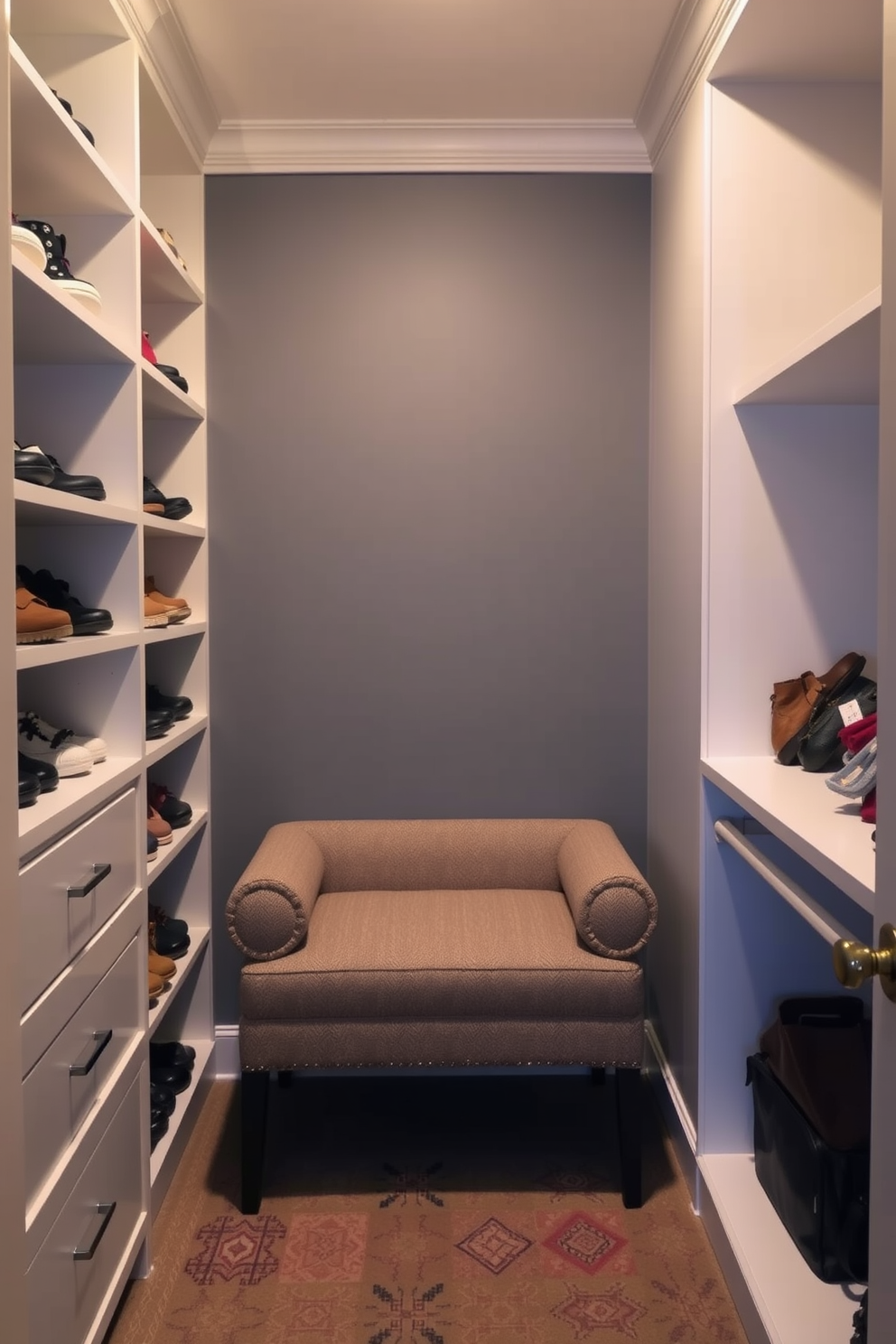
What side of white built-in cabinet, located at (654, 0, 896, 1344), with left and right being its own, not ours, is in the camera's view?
left

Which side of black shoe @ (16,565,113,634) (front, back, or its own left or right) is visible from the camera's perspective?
right

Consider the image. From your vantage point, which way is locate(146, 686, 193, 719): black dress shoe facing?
to the viewer's right

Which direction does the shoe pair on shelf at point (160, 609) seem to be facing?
to the viewer's right

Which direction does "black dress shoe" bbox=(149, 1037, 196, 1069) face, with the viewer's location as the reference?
facing to the right of the viewer

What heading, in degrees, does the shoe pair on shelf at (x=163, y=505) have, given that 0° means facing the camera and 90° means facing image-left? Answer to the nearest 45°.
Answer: approximately 270°

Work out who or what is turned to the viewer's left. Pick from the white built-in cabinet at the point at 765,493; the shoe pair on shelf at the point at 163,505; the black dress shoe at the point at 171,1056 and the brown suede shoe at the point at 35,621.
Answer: the white built-in cabinet

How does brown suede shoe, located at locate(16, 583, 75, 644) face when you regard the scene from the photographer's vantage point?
facing to the right of the viewer

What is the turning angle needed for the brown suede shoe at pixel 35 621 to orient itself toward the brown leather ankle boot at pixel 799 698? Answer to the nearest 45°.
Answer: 0° — it already faces it

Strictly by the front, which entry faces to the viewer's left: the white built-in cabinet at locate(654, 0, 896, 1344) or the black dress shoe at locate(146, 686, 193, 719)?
the white built-in cabinet
